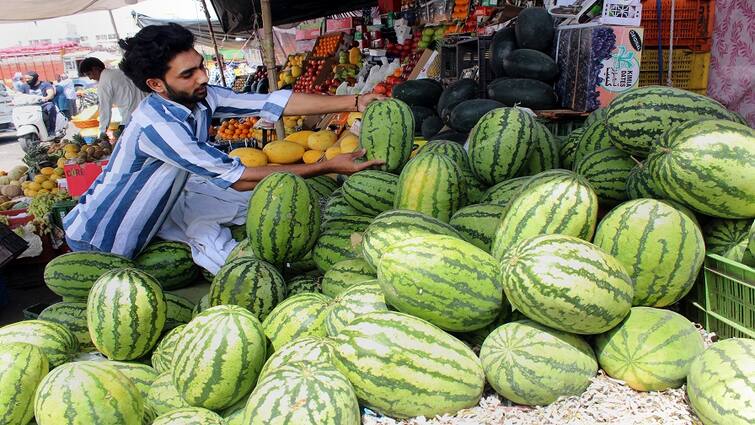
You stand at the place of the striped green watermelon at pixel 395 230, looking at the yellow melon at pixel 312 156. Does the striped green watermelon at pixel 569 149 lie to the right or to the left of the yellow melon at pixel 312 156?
right

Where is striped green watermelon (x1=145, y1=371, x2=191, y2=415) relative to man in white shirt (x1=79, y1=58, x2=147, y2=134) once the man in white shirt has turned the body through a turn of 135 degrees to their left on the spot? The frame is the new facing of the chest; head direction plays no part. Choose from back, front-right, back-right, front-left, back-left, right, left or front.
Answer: front-right

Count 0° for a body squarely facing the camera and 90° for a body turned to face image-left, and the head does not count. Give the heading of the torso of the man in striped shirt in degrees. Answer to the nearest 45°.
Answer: approximately 270°

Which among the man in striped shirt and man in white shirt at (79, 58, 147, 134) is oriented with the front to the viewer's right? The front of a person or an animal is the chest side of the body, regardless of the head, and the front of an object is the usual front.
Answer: the man in striped shirt

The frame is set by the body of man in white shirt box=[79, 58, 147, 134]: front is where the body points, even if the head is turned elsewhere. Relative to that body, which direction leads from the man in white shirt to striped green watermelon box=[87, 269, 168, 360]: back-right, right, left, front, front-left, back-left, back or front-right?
left

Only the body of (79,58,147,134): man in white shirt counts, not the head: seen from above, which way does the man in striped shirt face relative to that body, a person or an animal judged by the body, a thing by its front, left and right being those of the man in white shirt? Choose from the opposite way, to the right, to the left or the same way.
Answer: the opposite way

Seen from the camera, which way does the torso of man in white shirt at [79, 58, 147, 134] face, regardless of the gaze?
to the viewer's left
